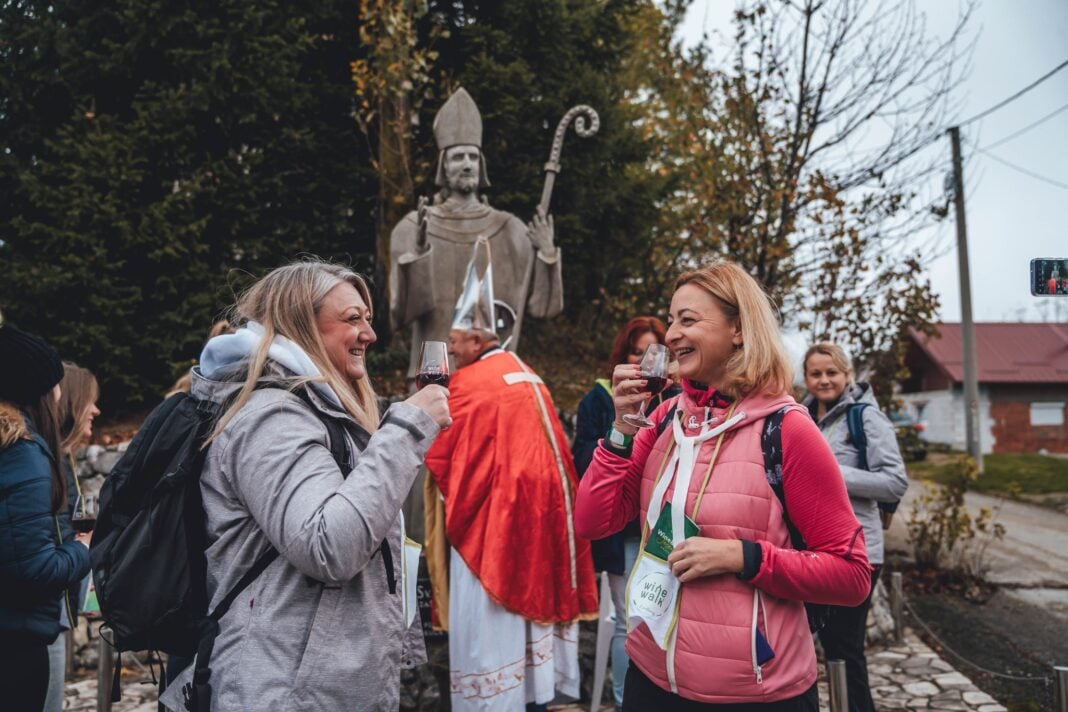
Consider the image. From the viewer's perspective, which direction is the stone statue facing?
toward the camera

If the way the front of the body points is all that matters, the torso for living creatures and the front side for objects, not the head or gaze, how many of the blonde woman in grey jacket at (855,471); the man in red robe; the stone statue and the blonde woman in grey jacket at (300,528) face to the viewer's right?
1

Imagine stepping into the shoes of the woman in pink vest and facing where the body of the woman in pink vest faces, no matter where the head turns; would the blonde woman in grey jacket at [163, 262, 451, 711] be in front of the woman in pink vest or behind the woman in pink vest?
in front

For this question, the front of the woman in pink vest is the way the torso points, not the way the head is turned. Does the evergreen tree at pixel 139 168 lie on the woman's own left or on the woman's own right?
on the woman's own right

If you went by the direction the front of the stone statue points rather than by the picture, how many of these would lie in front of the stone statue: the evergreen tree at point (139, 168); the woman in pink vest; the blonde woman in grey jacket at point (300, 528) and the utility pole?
2

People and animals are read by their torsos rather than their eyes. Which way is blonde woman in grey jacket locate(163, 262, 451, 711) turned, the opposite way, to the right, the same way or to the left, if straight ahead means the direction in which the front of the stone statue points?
to the left

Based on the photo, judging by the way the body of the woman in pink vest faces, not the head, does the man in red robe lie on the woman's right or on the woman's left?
on the woman's right

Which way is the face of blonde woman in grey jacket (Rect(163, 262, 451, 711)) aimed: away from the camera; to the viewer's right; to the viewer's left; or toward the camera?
to the viewer's right

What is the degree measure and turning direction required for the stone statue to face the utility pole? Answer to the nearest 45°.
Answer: approximately 135° to its left

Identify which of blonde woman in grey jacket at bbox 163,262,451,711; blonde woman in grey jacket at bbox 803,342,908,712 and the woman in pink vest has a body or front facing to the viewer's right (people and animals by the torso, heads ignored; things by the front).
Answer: blonde woman in grey jacket at bbox 163,262,451,711

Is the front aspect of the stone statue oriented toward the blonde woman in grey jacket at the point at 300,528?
yes

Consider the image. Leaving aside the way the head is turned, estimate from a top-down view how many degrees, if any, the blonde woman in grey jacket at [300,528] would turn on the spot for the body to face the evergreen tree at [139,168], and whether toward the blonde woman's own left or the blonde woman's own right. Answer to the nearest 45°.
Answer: approximately 90° to the blonde woman's own left

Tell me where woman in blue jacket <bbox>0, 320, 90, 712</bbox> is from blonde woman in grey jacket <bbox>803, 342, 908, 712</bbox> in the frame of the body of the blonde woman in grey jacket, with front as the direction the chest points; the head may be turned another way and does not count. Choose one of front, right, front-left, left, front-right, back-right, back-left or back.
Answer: front

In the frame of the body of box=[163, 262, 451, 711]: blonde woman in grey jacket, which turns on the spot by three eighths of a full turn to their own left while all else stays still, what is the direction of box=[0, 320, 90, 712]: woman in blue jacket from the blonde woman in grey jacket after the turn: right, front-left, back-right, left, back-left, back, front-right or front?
front
